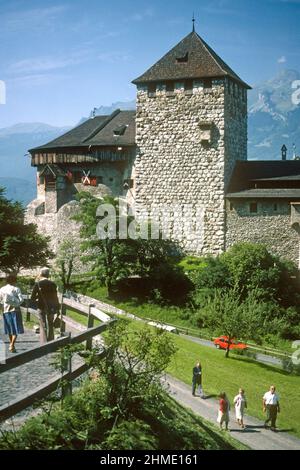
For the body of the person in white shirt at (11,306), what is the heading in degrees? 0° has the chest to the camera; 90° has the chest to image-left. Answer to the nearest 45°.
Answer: approximately 180°

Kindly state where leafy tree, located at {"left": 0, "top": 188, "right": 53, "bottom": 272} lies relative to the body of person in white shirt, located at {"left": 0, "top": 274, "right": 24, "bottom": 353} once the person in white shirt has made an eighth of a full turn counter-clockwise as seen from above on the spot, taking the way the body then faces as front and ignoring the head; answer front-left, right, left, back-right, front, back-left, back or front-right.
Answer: front-right

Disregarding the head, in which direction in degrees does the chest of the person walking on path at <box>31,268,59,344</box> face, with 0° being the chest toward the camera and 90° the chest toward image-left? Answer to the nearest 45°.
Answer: approximately 180°

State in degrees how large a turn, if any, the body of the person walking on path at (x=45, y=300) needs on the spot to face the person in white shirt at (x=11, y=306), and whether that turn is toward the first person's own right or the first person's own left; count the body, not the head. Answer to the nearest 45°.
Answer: approximately 90° to the first person's own left

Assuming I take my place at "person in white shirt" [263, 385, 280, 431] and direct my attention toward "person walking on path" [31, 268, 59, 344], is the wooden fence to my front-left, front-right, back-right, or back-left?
front-left

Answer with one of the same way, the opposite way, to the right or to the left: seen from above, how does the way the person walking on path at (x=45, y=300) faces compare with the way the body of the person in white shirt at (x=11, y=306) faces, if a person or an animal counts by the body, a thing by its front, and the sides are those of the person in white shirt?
the same way

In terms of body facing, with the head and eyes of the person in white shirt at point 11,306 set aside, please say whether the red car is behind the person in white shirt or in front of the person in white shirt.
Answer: in front

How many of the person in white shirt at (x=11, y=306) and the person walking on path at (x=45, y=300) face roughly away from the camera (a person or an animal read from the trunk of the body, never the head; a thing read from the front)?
2

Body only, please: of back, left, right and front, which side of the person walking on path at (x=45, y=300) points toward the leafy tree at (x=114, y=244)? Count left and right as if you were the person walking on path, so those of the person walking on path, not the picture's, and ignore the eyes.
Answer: front

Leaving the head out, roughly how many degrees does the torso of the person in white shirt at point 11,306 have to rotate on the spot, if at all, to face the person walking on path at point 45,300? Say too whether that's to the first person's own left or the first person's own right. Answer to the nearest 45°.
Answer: approximately 90° to the first person's own right

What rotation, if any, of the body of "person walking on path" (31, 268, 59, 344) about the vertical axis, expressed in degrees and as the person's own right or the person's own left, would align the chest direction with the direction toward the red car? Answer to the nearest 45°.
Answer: approximately 45° to the person's own right

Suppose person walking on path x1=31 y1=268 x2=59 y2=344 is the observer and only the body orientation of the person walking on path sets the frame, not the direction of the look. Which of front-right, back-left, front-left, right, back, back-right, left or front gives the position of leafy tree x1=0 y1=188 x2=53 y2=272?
front

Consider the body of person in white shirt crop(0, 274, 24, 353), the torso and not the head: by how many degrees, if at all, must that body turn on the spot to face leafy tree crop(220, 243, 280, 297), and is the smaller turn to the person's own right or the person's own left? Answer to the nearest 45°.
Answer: approximately 45° to the person's own right

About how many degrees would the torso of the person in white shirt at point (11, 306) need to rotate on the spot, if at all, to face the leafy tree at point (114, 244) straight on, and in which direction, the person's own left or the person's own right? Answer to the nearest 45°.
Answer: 0° — they already face it
